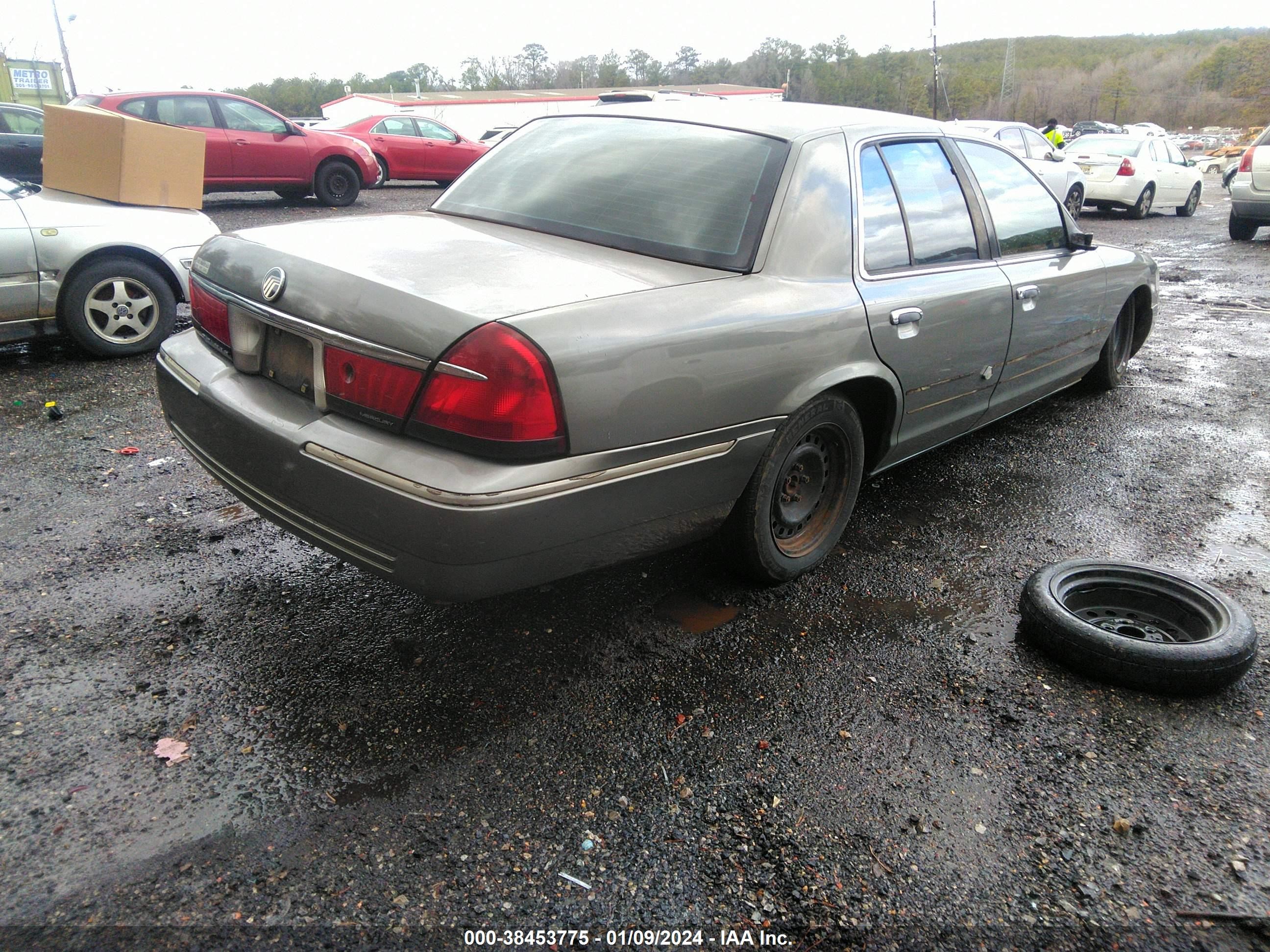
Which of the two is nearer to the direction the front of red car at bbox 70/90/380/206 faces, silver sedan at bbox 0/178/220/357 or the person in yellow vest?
the person in yellow vest

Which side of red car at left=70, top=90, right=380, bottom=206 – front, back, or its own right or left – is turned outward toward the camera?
right

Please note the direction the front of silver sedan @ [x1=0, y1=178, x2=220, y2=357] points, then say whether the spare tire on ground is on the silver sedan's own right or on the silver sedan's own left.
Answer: on the silver sedan's own right

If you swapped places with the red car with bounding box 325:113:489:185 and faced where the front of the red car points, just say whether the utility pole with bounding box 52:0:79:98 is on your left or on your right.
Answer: on your left

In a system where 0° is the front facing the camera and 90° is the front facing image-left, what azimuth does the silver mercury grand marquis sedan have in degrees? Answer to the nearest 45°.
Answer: approximately 225°

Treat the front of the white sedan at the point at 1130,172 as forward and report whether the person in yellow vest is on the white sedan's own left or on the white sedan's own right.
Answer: on the white sedan's own left

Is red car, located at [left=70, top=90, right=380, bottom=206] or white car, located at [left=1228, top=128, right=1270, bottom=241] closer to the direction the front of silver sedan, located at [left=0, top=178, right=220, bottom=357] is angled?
the white car

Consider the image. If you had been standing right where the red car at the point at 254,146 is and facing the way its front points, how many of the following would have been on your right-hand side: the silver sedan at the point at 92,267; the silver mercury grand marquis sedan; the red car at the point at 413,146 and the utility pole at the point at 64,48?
2

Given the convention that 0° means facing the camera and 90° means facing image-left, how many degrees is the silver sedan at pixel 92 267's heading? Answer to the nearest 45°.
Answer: approximately 270°

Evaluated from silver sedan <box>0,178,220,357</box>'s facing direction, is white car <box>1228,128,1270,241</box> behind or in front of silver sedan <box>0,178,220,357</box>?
in front

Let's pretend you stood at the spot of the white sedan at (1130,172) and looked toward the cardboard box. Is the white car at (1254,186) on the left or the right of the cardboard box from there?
left

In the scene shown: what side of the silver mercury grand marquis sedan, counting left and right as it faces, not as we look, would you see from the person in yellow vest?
front

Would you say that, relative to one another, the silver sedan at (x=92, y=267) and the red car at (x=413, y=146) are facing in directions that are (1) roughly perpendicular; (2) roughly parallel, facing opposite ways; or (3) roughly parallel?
roughly parallel

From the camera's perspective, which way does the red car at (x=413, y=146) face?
to the viewer's right

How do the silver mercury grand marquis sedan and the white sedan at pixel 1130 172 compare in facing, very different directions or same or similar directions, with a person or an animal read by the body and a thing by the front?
same or similar directions

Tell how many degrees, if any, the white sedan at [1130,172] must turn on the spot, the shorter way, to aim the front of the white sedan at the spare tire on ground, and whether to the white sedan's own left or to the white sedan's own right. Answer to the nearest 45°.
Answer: approximately 135° to the white sedan's own right
